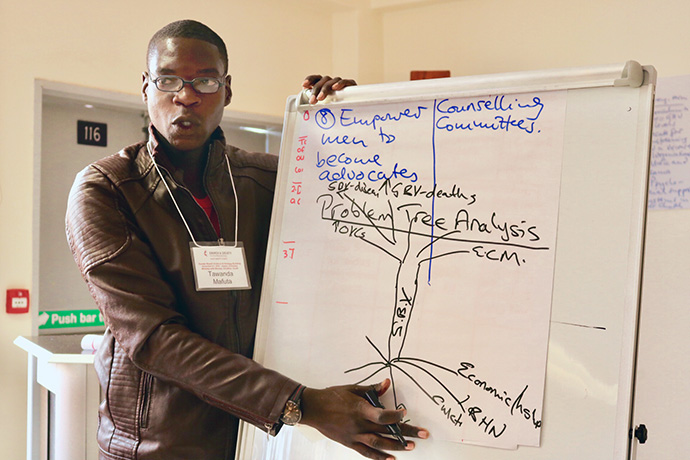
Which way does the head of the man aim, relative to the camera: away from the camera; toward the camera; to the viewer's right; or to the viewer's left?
toward the camera

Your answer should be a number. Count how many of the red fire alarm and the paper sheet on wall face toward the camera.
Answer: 2

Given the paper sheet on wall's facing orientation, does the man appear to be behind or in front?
in front

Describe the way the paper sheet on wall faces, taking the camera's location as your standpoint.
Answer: facing the viewer

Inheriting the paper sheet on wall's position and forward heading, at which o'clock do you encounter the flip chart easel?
The flip chart easel is roughly at 12 o'clock from the paper sheet on wall.

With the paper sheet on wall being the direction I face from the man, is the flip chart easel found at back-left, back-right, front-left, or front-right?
front-right

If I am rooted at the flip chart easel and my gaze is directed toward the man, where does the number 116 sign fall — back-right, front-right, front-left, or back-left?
front-right

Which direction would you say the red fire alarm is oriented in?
toward the camera

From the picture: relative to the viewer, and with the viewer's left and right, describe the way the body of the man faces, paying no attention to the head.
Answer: facing the viewer and to the right of the viewer

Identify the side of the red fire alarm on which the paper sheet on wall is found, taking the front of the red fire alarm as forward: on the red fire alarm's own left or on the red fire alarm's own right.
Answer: on the red fire alarm's own left

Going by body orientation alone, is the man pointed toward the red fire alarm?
no

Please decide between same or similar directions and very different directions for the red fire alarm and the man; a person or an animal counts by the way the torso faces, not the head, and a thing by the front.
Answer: same or similar directions

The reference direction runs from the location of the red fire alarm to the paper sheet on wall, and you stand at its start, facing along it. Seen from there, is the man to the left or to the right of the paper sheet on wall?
right

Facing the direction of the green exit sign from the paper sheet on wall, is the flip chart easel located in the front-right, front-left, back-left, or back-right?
front-left
